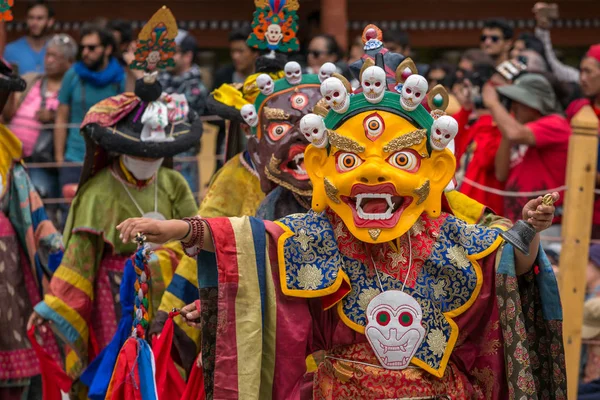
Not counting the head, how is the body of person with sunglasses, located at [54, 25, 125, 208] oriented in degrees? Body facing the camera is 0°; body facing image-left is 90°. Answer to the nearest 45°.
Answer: approximately 45°

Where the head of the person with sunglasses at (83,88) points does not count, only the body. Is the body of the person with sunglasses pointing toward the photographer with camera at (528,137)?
no

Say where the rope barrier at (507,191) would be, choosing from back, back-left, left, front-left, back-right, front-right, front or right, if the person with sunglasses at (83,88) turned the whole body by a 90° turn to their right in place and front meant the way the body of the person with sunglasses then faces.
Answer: back

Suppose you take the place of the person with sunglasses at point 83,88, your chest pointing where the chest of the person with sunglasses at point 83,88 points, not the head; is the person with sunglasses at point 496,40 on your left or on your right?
on your left

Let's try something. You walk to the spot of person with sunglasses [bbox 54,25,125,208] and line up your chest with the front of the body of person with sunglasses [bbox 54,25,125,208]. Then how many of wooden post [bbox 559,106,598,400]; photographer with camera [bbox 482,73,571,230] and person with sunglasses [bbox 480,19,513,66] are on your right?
0

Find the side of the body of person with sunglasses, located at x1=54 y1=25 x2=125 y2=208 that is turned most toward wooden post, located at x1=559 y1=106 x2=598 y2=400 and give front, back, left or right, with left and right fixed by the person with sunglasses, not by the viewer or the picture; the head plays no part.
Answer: left

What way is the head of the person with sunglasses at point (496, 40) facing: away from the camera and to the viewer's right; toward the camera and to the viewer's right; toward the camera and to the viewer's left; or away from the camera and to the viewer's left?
toward the camera and to the viewer's left
